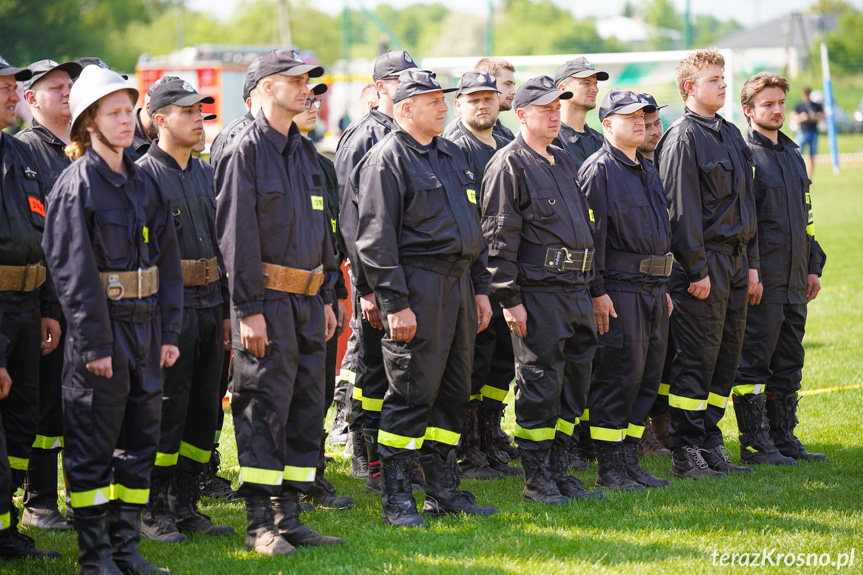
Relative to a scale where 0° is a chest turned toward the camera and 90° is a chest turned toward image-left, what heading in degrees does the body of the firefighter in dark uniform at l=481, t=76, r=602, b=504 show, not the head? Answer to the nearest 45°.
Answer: approximately 315°

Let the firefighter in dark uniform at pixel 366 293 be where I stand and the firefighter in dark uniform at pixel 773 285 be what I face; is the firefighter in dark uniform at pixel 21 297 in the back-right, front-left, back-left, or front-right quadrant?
back-right

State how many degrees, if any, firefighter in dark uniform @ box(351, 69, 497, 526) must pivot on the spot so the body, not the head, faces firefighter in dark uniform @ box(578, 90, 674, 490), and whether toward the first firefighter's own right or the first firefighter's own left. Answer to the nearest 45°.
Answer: approximately 90° to the first firefighter's own left

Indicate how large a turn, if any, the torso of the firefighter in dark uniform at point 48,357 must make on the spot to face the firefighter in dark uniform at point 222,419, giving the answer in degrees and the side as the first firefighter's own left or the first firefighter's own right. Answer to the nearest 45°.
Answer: approximately 45° to the first firefighter's own left
